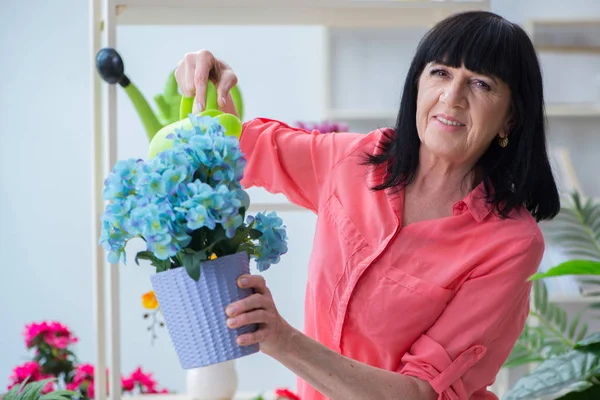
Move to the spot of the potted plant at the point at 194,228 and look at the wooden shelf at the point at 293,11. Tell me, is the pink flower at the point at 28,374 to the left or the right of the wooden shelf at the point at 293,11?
left

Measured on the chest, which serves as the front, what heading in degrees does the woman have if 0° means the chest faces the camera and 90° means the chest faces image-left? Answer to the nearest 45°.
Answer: approximately 45°

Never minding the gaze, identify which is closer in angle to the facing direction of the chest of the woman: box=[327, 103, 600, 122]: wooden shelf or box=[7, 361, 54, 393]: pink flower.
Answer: the pink flower

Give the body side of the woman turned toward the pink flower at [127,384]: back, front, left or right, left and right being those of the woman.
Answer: right

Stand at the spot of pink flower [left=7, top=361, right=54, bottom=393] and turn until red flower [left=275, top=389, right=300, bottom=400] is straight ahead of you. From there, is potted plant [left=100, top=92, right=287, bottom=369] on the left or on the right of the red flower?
right

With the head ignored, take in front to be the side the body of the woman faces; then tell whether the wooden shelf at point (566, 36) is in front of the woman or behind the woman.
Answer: behind

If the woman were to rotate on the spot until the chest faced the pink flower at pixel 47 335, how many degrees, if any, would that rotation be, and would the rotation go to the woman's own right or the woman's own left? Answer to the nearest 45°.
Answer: approximately 90° to the woman's own right
